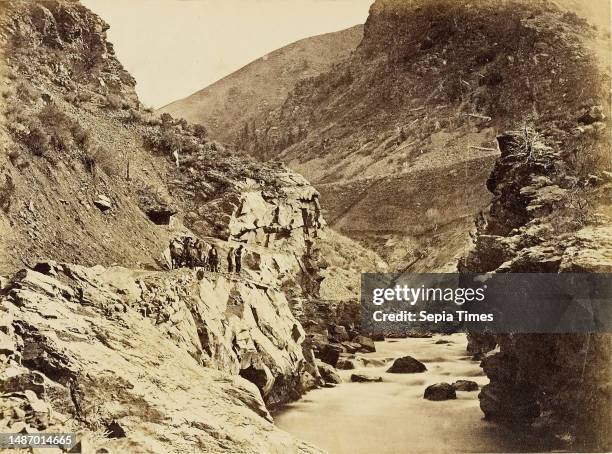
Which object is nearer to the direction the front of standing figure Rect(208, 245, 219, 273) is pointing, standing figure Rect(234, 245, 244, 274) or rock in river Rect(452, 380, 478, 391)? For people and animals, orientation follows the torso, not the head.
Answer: the rock in river

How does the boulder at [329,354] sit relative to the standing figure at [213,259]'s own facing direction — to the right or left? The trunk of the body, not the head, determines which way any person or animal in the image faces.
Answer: on its left

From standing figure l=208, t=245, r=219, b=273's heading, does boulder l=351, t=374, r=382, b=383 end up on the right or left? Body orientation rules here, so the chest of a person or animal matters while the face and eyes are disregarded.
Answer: on its left

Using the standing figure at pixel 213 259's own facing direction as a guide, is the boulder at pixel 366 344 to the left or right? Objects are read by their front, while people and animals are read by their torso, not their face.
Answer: on its left

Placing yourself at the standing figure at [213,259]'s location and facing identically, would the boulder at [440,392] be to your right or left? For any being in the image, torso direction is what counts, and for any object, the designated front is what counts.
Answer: on your left

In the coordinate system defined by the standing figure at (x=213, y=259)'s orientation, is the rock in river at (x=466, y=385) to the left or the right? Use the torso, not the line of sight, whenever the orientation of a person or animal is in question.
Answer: on its left
